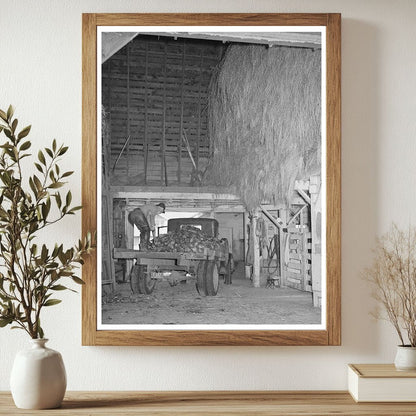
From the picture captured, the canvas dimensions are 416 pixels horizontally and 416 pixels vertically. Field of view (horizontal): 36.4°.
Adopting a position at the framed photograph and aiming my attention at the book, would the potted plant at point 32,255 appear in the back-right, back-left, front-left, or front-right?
back-right

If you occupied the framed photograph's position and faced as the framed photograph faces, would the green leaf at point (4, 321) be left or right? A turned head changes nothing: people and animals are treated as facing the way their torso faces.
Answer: on its right

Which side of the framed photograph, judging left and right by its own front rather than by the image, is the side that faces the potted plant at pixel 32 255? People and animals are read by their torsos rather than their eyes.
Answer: right

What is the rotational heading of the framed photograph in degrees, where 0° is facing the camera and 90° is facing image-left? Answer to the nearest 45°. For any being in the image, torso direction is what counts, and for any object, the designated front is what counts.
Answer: approximately 0°

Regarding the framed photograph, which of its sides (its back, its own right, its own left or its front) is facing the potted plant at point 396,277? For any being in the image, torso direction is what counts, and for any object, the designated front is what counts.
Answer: left
